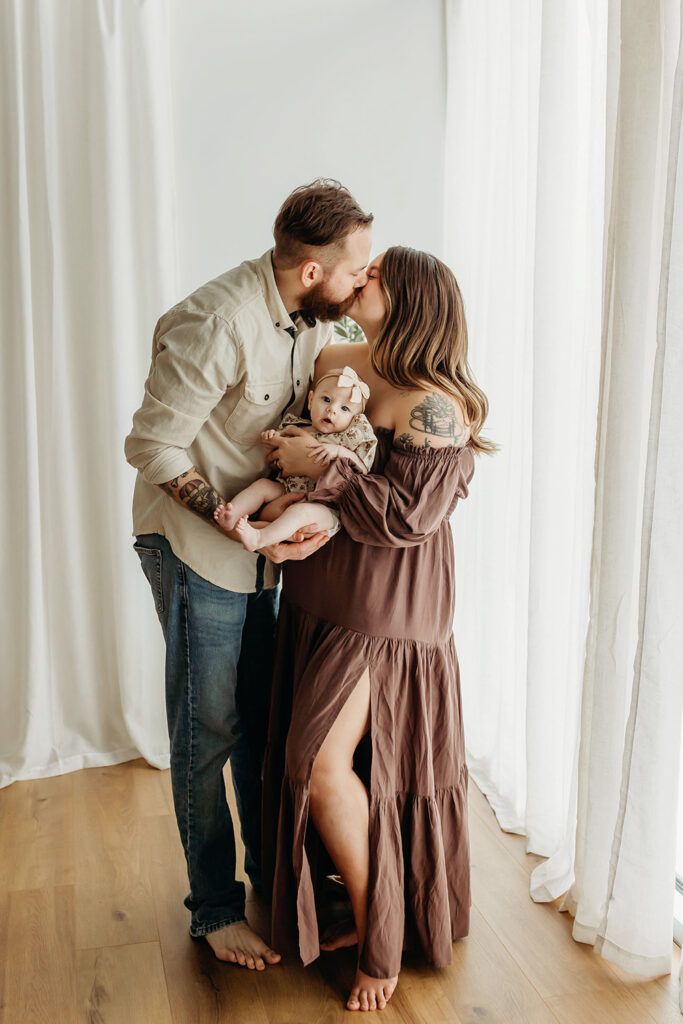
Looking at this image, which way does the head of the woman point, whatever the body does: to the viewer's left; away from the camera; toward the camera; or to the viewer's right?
to the viewer's left

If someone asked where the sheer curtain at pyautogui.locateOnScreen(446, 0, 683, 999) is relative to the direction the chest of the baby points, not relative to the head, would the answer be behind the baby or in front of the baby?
behind

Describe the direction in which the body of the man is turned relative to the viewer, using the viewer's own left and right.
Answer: facing the viewer and to the right of the viewer

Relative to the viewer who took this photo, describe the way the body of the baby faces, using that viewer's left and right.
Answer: facing the viewer and to the left of the viewer

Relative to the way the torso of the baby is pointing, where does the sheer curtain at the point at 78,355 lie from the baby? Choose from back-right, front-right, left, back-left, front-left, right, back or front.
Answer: right

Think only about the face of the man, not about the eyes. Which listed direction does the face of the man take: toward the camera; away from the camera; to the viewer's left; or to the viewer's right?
to the viewer's right
